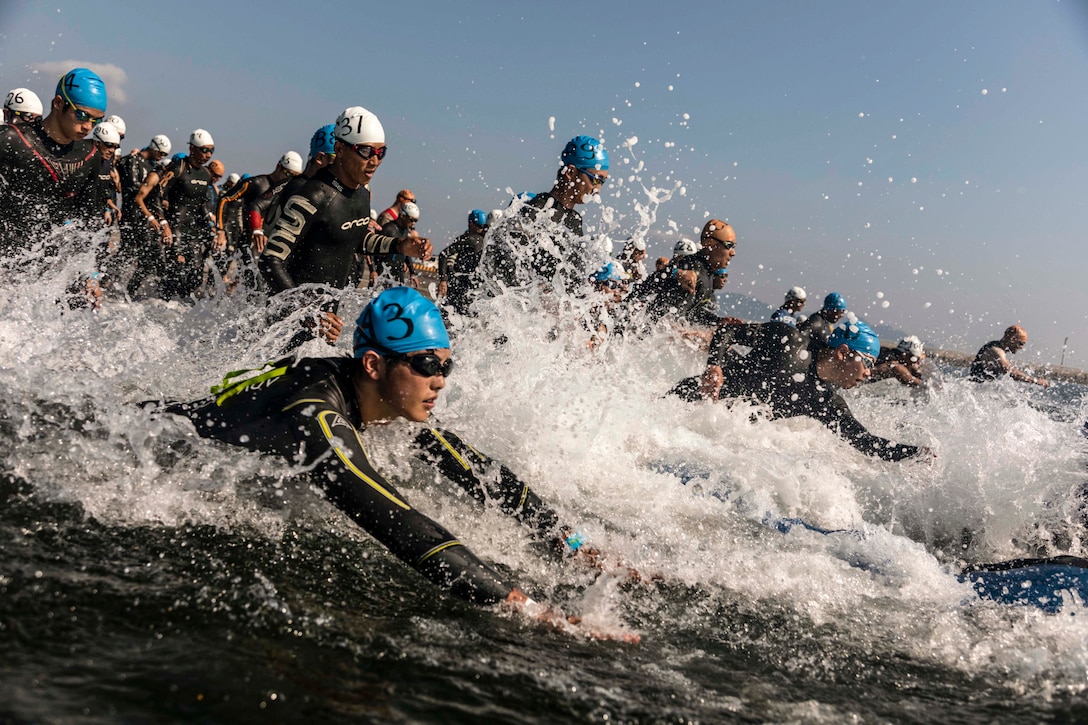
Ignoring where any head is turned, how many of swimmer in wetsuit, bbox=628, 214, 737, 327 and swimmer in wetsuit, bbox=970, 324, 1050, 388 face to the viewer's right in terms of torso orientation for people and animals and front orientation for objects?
2

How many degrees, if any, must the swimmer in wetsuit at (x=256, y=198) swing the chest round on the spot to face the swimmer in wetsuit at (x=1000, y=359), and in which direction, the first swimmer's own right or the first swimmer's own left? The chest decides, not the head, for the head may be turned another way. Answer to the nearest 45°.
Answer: approximately 45° to the first swimmer's own left

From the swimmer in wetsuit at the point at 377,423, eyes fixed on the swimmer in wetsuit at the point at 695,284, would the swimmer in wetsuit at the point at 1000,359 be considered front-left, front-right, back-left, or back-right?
front-right

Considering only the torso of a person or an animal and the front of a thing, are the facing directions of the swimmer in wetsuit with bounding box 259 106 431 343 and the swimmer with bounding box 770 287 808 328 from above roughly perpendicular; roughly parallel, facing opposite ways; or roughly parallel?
roughly parallel

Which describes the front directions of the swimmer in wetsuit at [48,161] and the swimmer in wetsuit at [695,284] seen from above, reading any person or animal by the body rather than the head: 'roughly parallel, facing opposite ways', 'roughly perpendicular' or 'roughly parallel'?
roughly parallel

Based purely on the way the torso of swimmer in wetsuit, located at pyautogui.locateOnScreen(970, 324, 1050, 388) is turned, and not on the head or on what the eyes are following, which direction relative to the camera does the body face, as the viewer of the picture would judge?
to the viewer's right

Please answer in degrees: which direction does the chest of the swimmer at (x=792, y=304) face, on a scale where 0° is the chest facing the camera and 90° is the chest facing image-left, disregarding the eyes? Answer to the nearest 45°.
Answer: approximately 270°

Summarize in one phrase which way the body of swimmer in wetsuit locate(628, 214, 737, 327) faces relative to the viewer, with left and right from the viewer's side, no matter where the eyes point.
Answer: facing to the right of the viewer

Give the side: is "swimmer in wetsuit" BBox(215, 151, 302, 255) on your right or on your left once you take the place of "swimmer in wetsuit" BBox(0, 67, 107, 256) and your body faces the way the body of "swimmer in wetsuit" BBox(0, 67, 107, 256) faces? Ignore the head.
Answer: on your left

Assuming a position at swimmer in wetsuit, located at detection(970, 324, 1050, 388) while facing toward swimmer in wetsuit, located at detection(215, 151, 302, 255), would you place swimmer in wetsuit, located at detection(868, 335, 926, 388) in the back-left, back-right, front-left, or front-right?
front-left
